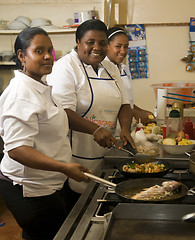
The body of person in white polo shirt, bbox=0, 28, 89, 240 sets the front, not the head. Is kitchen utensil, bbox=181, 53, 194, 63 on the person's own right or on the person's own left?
on the person's own left

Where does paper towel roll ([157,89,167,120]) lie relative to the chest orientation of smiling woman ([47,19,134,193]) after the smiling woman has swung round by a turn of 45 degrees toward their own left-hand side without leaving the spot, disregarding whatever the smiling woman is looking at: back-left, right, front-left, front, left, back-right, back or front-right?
front-left

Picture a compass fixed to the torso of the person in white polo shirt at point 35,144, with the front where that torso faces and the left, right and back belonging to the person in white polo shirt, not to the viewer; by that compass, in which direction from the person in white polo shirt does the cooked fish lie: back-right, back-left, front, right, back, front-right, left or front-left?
front-right

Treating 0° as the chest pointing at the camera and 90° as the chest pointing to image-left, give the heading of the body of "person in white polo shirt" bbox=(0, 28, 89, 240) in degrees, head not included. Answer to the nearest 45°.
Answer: approximately 270°

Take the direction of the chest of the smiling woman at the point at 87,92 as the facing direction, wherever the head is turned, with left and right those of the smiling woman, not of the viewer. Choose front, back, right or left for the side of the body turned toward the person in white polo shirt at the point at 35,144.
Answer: right
